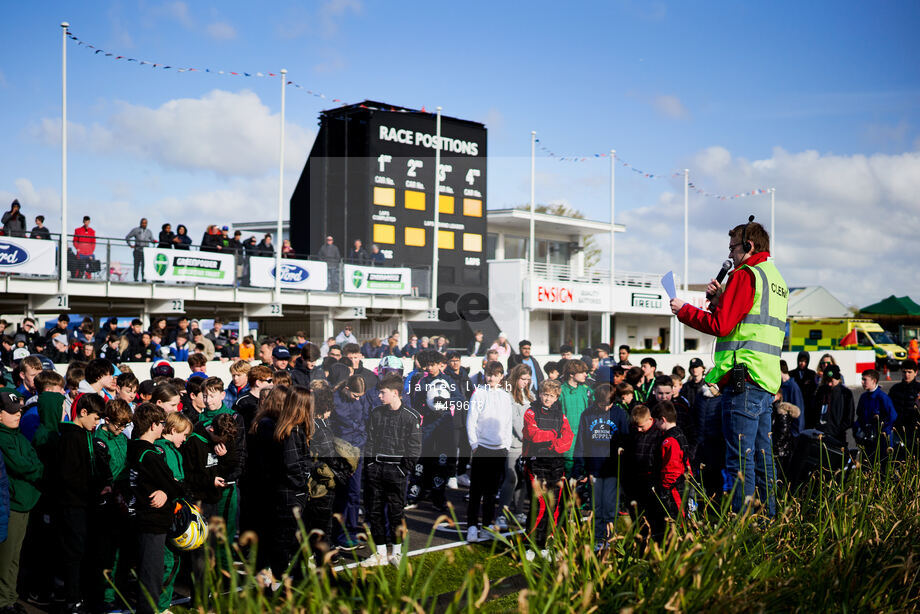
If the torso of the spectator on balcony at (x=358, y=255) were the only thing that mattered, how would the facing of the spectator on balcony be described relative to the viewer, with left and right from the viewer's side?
facing the viewer

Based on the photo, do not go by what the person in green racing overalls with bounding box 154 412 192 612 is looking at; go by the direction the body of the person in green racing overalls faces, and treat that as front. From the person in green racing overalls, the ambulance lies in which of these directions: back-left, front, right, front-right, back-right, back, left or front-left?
front-left

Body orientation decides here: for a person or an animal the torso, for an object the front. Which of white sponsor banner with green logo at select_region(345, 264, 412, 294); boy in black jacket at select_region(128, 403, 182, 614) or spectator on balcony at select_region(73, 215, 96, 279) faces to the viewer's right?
the boy in black jacket

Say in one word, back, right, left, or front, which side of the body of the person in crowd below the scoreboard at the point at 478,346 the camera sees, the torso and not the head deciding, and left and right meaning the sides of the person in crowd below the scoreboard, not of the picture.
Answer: front

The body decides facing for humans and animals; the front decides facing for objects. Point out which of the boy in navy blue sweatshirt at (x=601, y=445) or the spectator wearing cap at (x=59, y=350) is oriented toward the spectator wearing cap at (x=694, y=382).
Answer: the spectator wearing cap at (x=59, y=350)

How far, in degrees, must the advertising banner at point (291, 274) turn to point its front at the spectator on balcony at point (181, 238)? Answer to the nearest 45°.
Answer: approximately 45° to its right

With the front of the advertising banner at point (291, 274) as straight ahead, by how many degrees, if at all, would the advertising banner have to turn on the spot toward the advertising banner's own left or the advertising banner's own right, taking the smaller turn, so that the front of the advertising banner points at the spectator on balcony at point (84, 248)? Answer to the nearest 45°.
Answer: approximately 45° to the advertising banner's own right

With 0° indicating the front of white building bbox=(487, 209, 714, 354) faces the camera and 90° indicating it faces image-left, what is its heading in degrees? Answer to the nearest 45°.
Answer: approximately 315°

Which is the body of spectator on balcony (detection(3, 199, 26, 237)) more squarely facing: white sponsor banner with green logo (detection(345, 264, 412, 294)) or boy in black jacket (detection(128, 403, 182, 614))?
the boy in black jacket

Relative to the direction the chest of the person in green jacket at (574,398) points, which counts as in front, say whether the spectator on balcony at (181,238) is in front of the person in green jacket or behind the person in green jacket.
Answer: behind

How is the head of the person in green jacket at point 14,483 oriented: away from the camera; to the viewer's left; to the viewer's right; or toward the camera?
to the viewer's right

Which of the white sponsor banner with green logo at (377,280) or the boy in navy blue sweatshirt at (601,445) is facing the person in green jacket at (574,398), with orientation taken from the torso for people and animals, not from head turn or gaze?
the white sponsor banner with green logo

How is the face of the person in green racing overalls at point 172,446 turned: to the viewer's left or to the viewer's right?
to the viewer's right

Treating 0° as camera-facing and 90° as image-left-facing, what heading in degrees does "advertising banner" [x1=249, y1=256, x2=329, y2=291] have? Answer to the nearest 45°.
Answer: approximately 0°

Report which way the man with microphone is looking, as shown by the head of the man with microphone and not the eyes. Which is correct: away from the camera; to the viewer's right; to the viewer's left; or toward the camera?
to the viewer's left

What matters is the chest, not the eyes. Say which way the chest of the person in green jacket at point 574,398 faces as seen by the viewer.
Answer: toward the camera

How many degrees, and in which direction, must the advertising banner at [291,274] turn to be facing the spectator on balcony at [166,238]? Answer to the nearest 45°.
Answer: approximately 45° to its right

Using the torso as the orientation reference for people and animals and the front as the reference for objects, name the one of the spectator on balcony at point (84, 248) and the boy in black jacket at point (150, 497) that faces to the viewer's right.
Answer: the boy in black jacket

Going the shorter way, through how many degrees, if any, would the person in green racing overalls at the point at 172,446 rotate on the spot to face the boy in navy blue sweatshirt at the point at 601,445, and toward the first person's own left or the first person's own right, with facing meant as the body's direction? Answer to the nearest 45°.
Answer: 0° — they already face them

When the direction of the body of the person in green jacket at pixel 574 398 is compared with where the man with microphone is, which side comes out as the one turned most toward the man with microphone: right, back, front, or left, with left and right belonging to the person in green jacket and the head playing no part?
front
